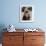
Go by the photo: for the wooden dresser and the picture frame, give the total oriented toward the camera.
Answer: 2

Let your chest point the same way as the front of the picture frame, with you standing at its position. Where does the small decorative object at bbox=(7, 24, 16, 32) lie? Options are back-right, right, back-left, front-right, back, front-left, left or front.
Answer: front-right

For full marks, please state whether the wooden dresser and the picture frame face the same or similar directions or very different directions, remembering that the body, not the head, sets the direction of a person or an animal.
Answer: same or similar directions

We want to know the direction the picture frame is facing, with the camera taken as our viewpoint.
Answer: facing the viewer

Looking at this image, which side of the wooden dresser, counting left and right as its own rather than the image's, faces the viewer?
front
